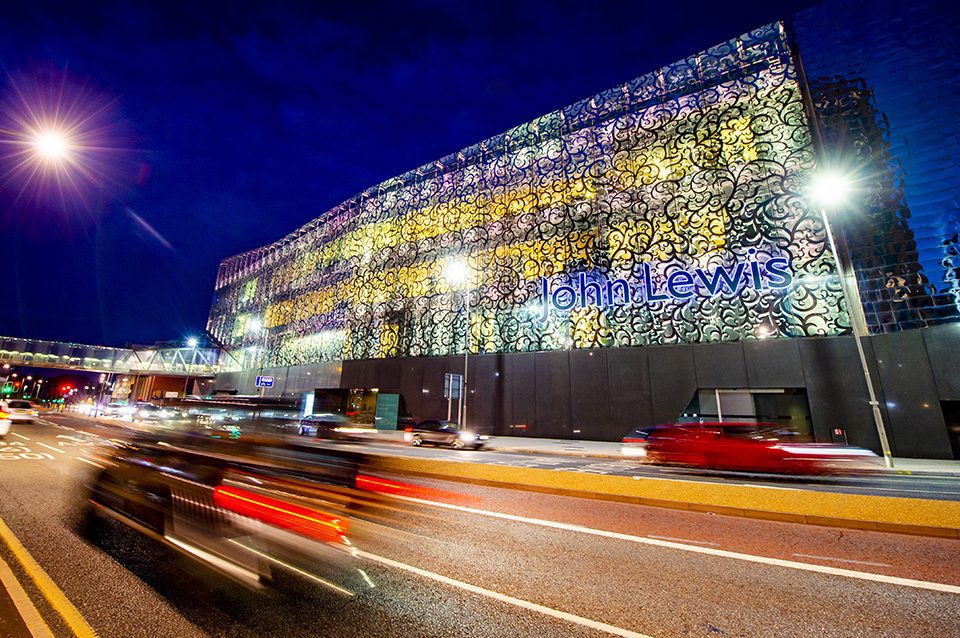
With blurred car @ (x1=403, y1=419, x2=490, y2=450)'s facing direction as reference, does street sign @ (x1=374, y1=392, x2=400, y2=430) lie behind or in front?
behind

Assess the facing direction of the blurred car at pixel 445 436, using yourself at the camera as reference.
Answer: facing the viewer and to the right of the viewer

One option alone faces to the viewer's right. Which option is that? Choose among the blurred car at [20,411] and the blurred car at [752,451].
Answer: the blurred car at [752,451]

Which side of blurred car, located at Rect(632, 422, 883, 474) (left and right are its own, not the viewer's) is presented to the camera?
right

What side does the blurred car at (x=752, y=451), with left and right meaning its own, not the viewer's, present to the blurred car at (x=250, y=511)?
right

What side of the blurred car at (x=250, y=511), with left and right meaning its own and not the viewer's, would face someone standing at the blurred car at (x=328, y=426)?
right

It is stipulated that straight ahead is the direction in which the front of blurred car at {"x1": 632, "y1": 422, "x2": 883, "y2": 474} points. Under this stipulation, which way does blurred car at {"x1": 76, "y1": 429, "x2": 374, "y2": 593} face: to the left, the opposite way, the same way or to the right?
the opposite way

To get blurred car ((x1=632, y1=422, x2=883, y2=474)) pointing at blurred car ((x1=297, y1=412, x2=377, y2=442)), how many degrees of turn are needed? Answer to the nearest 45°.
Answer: approximately 135° to its right

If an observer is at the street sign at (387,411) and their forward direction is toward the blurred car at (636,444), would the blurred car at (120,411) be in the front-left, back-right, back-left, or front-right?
back-right

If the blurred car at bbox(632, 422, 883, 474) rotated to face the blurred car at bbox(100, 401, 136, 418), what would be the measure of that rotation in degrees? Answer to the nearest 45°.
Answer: approximately 180°

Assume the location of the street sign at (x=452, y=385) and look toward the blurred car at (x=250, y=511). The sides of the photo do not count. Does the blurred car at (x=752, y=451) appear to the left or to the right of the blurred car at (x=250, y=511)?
left

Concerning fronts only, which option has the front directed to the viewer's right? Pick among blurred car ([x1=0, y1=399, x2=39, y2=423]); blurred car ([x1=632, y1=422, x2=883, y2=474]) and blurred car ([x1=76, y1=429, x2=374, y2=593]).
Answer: blurred car ([x1=632, y1=422, x2=883, y2=474])
